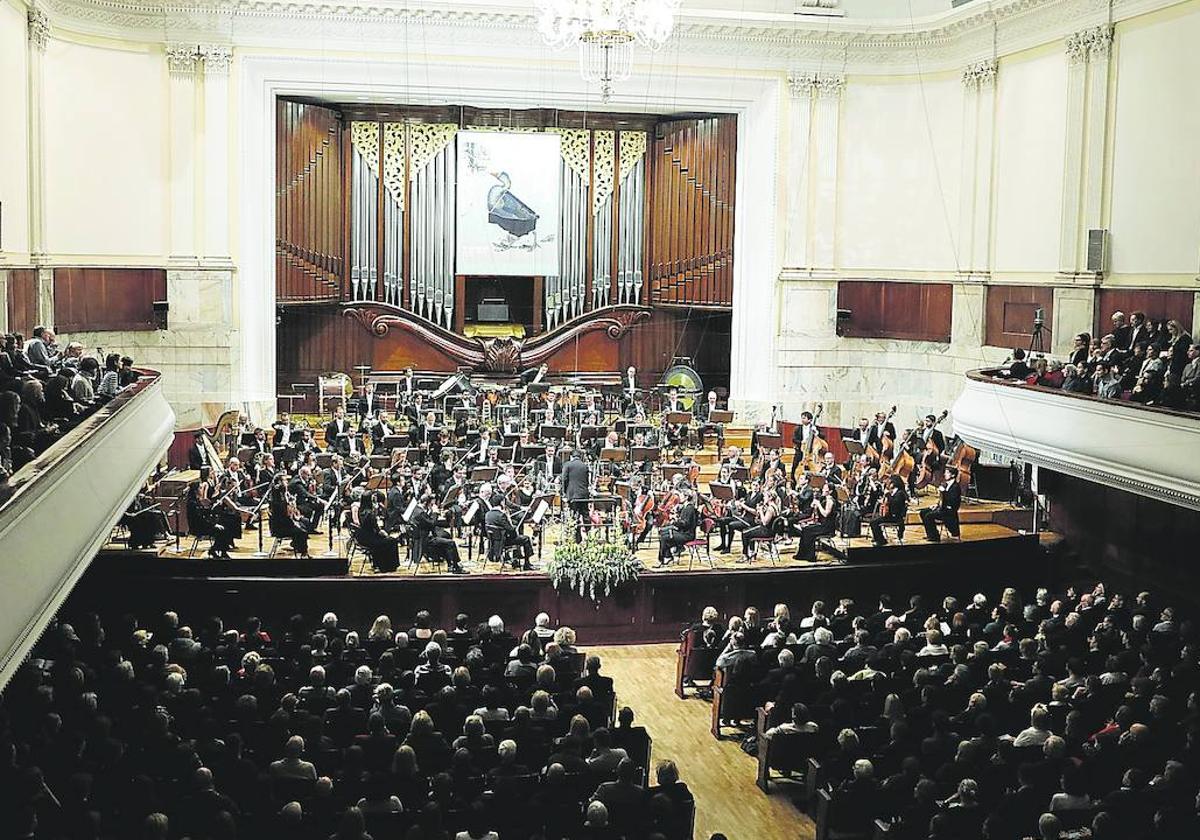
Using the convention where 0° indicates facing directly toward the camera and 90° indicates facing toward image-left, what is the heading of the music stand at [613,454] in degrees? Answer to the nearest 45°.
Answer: approximately 180°

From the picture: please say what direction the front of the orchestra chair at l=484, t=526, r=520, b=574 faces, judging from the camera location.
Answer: facing away from the viewer and to the right of the viewer

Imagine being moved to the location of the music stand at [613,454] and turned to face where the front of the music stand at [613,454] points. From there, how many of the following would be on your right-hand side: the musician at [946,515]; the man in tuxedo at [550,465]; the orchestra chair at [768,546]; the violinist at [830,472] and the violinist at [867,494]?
4

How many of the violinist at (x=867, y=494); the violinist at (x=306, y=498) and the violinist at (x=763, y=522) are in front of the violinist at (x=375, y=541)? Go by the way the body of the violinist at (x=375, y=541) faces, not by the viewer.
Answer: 2

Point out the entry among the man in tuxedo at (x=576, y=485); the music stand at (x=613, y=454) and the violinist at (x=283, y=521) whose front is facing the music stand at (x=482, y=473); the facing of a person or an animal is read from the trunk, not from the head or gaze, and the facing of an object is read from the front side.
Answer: the violinist

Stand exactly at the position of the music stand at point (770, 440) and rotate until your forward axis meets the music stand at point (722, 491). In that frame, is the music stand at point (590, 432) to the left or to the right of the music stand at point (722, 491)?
right

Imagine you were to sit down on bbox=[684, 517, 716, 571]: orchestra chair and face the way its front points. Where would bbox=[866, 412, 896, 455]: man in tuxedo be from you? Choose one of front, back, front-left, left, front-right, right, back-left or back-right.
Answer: right

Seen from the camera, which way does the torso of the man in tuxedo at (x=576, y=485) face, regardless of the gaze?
away from the camera

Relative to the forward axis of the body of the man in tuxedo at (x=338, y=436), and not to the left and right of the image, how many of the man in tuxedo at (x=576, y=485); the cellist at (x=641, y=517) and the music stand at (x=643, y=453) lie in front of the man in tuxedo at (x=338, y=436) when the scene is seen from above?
3

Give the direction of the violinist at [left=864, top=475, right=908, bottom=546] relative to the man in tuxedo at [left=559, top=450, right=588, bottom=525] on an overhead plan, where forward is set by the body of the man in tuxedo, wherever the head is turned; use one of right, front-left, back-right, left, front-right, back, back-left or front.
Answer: right

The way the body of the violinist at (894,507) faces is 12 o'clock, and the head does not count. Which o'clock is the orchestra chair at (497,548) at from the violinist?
The orchestra chair is roughly at 11 o'clock from the violinist.

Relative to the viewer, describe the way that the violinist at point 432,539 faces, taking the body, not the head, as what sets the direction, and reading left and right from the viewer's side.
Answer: facing to the right of the viewer

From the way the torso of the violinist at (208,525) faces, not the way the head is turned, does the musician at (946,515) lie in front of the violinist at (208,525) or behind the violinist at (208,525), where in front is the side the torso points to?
in front

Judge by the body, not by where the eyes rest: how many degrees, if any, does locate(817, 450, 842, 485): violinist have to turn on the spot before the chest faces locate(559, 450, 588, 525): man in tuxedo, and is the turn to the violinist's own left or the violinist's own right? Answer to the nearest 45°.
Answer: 0° — they already face them

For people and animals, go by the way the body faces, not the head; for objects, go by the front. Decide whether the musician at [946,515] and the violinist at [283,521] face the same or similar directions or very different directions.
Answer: very different directions

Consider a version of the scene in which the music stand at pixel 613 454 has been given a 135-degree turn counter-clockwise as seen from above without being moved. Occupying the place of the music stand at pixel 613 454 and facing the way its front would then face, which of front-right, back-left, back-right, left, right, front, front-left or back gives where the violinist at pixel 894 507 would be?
back-left

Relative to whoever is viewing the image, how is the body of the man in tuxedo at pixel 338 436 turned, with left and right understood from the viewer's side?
facing the viewer and to the right of the viewer

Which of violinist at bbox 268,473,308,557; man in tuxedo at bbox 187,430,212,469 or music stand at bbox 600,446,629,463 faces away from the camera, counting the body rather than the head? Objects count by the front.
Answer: the music stand

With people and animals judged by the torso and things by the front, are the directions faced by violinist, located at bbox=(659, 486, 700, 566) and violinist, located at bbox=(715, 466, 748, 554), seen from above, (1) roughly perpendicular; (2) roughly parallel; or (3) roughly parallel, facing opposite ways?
roughly parallel

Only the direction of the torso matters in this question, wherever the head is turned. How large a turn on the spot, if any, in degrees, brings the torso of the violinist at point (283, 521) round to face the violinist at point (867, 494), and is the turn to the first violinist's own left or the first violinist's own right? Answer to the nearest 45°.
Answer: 0° — they already face them

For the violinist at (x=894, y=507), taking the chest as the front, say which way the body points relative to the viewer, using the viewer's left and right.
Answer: facing to the left of the viewer

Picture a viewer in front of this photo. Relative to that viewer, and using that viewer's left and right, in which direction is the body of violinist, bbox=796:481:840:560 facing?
facing to the left of the viewer

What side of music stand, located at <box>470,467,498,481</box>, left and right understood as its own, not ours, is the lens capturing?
back
